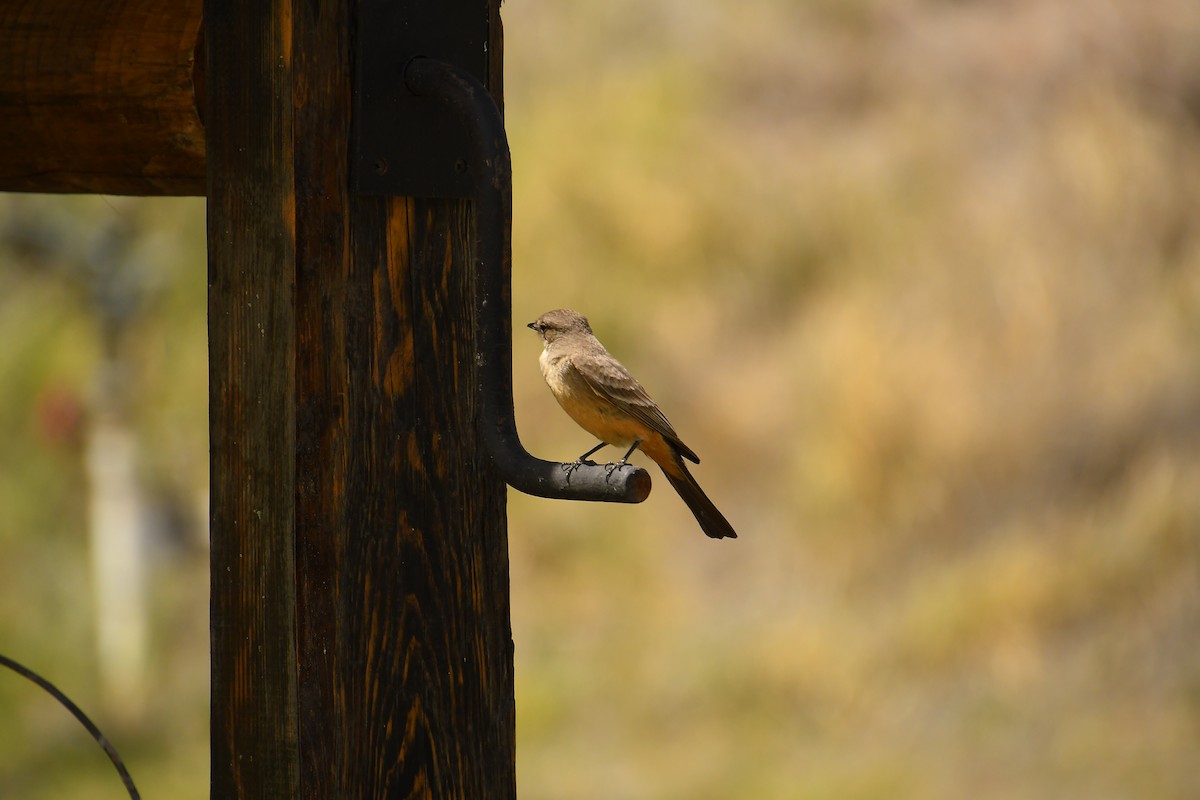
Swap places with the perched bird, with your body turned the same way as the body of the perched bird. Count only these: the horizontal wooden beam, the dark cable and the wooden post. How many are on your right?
0

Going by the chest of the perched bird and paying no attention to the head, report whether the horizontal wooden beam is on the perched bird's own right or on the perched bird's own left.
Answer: on the perched bird's own right

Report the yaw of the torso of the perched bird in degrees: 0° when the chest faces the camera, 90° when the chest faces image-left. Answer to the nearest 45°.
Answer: approximately 90°

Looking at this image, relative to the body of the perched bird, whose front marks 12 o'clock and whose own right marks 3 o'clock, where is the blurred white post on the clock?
The blurred white post is roughly at 2 o'clock from the perched bird.
